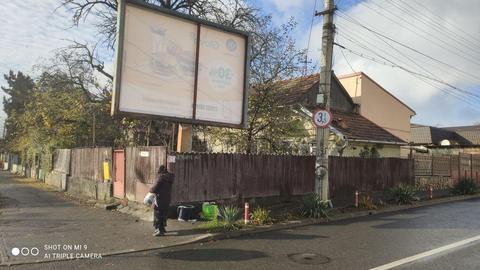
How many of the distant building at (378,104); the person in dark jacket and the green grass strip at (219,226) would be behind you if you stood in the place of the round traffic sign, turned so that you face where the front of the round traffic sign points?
1

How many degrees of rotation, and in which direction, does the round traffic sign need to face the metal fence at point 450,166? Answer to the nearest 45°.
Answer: approximately 135° to its left

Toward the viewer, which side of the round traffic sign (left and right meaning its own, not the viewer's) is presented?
front

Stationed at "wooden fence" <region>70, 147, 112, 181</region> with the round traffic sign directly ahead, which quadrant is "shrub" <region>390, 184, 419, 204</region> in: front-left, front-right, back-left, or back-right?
front-left

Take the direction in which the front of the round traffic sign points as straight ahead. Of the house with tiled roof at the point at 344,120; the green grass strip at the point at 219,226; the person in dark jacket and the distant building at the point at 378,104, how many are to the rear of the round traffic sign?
2

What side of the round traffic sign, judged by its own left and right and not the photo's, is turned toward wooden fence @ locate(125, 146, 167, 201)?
right

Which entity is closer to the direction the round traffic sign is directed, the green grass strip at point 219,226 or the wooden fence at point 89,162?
the green grass strip

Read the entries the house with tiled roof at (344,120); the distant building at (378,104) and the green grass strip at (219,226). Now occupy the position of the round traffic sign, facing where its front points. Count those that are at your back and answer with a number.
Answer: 2

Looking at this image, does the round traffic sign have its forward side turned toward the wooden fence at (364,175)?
no

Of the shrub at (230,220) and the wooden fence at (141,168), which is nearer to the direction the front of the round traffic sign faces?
the shrub

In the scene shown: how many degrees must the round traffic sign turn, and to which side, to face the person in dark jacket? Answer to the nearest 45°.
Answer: approximately 45° to its right

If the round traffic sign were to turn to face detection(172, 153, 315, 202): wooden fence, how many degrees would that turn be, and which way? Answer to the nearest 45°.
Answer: approximately 90° to its right

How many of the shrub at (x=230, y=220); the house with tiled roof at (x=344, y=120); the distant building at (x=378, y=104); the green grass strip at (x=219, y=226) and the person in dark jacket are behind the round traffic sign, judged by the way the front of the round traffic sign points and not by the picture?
2

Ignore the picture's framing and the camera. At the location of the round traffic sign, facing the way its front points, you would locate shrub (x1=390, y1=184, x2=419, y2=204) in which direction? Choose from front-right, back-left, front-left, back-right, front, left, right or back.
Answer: back-left

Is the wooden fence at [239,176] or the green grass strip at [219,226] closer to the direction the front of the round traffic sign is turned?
the green grass strip
